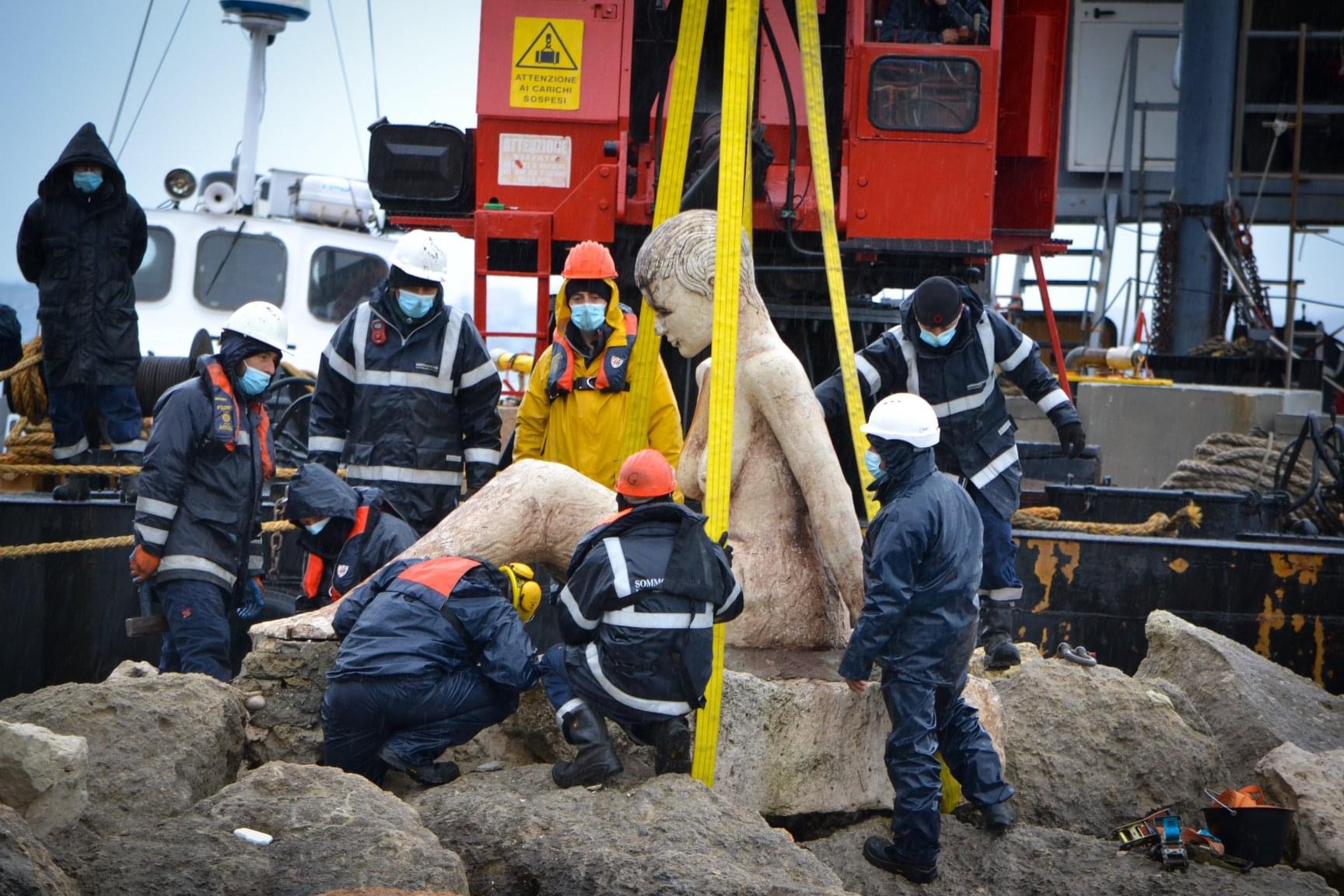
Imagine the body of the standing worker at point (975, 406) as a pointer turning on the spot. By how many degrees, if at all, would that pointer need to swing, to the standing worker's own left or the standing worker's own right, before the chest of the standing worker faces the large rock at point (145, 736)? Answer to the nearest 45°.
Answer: approximately 45° to the standing worker's own right

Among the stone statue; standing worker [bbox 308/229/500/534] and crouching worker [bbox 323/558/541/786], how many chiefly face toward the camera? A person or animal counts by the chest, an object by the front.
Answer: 1

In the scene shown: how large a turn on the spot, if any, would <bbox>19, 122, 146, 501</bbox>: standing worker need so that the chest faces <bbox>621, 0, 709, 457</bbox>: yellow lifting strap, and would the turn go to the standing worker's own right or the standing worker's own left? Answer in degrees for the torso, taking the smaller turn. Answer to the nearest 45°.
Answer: approximately 45° to the standing worker's own left

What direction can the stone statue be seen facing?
to the viewer's left

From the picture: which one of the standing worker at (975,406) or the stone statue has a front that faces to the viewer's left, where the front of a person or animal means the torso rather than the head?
the stone statue

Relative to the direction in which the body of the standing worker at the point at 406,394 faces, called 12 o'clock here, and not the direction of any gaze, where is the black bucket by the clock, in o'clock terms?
The black bucket is roughly at 10 o'clock from the standing worker.

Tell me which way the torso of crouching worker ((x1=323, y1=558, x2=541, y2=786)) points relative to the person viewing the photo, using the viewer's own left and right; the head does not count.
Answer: facing away from the viewer and to the right of the viewer

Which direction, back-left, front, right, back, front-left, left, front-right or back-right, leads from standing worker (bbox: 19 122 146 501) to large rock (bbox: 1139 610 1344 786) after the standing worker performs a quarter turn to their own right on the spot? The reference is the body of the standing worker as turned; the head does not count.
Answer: back-left

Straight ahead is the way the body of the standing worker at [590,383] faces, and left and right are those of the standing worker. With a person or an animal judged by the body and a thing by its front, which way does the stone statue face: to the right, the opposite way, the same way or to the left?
to the right

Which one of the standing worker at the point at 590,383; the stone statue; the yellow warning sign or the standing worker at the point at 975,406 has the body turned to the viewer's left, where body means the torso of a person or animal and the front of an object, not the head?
the stone statue

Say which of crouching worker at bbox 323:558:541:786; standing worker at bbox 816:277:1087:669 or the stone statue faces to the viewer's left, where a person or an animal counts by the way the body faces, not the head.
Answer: the stone statue

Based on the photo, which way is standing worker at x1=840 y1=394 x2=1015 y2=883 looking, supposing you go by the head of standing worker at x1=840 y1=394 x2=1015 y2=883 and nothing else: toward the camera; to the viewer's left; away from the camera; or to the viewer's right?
to the viewer's left

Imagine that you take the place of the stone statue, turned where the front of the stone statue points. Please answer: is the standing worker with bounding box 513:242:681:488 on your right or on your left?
on your right

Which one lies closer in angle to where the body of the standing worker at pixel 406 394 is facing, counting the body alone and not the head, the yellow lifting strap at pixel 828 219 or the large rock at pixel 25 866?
the large rock

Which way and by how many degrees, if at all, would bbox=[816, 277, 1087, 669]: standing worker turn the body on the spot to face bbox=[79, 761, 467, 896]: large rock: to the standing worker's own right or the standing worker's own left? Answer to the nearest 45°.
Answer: approximately 45° to the standing worker's own right

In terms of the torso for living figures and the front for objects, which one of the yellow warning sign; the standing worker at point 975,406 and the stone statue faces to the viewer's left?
the stone statue

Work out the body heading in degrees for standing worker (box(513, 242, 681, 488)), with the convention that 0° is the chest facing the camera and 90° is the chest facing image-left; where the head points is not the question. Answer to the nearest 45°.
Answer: approximately 0°
